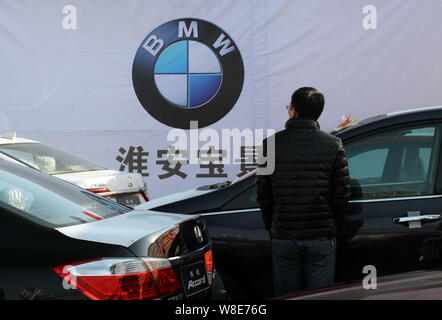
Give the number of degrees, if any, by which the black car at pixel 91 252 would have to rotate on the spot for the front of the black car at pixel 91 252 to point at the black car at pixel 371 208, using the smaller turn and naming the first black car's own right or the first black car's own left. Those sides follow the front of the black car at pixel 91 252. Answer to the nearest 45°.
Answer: approximately 90° to the first black car's own right

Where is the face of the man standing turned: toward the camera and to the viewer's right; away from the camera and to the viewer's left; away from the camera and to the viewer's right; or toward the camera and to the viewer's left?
away from the camera and to the viewer's left

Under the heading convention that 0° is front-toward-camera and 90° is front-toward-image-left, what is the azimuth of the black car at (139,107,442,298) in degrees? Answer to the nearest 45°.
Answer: approximately 90°

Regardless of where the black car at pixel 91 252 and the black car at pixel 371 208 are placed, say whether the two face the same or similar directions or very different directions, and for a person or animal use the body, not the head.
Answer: same or similar directions

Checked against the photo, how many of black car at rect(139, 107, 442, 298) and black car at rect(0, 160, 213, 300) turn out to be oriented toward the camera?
0

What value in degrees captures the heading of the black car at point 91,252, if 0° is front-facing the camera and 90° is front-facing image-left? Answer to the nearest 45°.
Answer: approximately 135°

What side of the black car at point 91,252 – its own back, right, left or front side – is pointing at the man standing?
right
